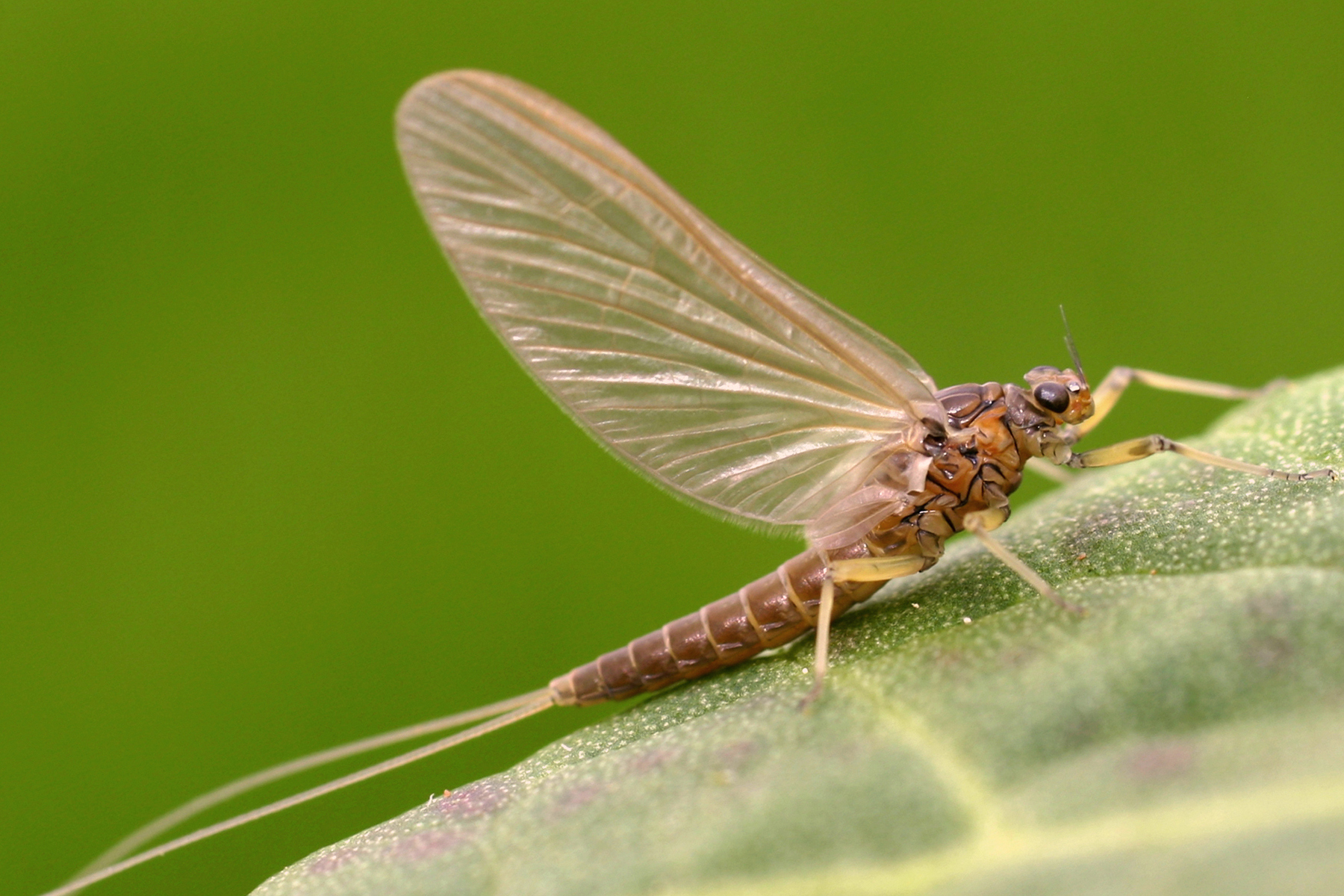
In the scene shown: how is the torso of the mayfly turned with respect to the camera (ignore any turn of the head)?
to the viewer's right
